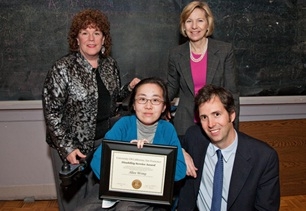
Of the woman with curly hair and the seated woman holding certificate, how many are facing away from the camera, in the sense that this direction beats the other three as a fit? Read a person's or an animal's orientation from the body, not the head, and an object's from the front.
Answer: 0

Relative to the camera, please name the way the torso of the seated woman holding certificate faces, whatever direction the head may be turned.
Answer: toward the camera

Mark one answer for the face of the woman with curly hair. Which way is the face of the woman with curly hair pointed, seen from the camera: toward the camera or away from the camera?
toward the camera

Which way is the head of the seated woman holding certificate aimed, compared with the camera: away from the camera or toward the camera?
toward the camera

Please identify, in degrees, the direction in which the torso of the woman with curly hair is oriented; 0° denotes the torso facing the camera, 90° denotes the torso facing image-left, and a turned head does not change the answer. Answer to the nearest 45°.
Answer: approximately 315°
